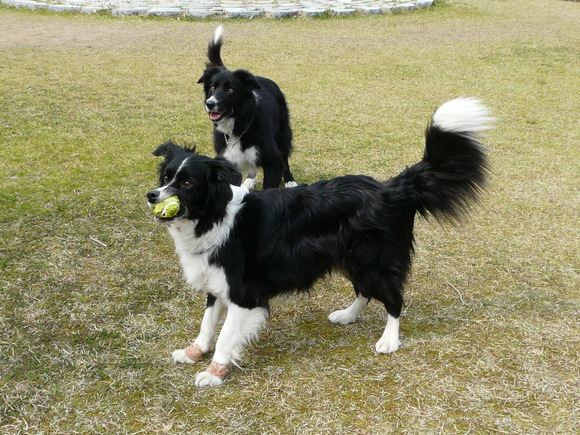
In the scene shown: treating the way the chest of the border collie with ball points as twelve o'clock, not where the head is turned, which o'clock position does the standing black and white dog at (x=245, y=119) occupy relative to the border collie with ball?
The standing black and white dog is roughly at 4 o'clock from the border collie with ball.

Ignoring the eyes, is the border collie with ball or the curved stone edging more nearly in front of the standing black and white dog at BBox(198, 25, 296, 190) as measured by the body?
the border collie with ball

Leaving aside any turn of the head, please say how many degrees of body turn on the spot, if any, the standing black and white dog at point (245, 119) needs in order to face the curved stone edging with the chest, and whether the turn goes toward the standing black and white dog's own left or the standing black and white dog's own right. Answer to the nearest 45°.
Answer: approximately 135° to the standing black and white dog's own right

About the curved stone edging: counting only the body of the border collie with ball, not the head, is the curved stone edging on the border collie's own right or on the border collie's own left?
on the border collie's own right

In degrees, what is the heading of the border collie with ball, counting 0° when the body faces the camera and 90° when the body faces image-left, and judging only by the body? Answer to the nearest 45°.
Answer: approximately 45°

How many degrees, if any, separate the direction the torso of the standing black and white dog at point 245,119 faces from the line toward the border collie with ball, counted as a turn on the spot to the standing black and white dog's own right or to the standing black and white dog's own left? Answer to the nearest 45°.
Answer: approximately 45° to the standing black and white dog's own left
